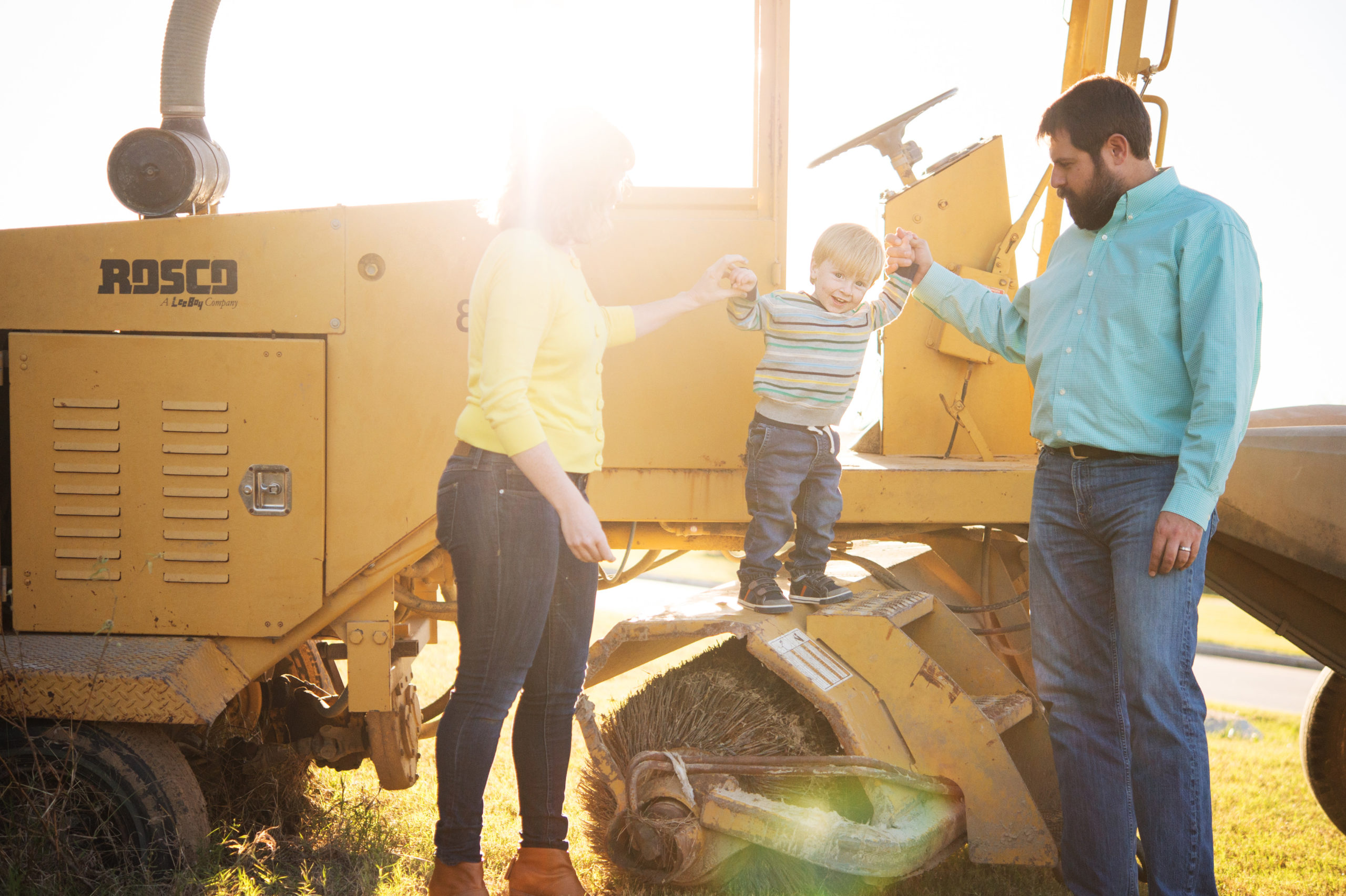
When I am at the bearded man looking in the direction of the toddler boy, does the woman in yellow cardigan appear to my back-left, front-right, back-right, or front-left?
front-left

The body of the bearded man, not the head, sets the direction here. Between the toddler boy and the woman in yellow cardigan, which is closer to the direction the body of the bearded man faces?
the woman in yellow cardigan

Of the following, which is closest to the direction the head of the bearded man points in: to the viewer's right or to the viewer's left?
to the viewer's left

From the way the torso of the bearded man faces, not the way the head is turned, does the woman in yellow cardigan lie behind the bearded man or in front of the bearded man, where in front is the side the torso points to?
in front

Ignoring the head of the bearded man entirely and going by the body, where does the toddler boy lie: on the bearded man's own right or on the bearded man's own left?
on the bearded man's own right

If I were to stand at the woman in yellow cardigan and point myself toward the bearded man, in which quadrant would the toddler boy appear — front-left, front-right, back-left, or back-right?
front-left

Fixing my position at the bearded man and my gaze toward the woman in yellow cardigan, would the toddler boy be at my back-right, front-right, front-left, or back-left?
front-right

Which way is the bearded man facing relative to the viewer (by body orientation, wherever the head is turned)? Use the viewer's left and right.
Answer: facing the viewer and to the left of the viewer

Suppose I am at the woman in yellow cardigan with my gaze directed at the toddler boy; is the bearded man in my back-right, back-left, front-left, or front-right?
front-right

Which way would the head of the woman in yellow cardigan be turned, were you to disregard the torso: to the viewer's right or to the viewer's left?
to the viewer's right
